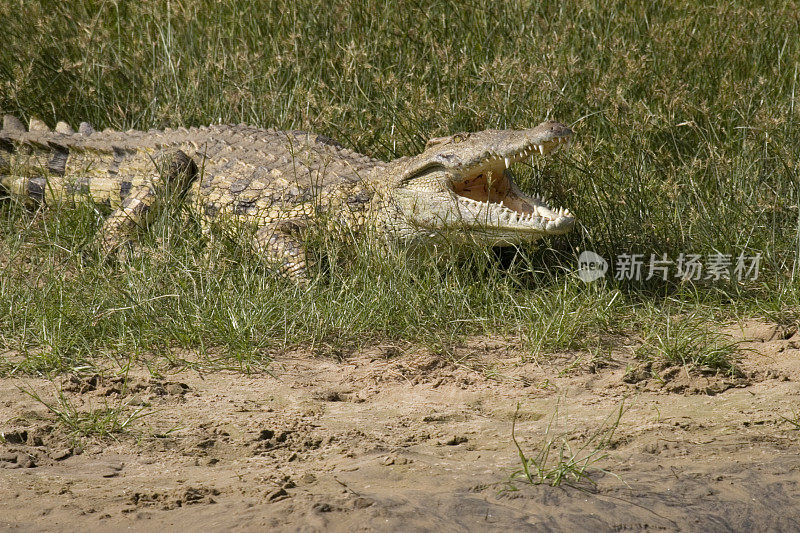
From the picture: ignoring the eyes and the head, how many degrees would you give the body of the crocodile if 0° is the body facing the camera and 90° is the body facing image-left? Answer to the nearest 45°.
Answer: approximately 270°
